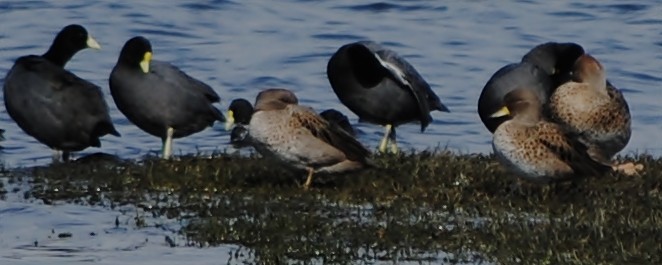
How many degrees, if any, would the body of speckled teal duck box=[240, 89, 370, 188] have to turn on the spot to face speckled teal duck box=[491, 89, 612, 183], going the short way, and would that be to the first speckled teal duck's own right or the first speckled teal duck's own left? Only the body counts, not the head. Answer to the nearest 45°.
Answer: approximately 180°

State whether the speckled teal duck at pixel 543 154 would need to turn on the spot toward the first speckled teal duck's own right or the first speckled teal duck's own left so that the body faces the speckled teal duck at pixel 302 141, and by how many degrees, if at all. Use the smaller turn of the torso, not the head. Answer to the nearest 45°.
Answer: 0° — it already faces it

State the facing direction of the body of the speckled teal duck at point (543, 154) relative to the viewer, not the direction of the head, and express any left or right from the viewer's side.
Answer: facing to the left of the viewer

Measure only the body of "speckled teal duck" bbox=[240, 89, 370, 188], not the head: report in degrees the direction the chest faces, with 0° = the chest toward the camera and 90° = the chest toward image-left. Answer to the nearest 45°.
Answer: approximately 90°

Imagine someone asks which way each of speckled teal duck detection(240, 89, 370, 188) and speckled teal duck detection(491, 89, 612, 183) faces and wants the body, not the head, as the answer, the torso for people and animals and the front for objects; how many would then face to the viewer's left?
2
